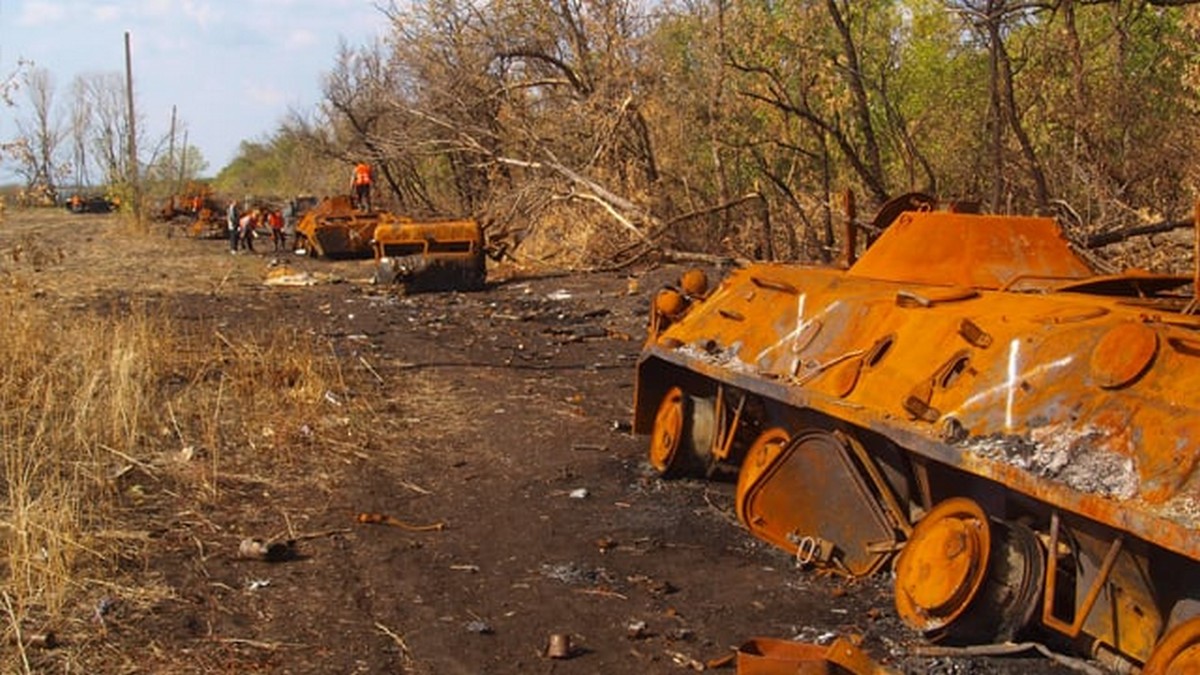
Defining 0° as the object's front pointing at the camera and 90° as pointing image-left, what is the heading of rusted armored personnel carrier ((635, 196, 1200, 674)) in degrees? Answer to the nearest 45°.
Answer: approximately 135°

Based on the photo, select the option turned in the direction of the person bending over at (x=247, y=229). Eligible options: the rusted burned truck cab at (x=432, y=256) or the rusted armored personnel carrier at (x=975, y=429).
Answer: the rusted armored personnel carrier at (x=975, y=429)

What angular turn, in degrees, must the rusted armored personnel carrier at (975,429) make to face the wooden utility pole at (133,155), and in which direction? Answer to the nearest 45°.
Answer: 0° — it already faces it

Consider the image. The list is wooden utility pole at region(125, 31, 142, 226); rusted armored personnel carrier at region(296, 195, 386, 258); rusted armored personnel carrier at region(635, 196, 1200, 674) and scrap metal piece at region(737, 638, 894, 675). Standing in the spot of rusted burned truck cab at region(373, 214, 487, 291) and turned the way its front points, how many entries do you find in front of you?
2
